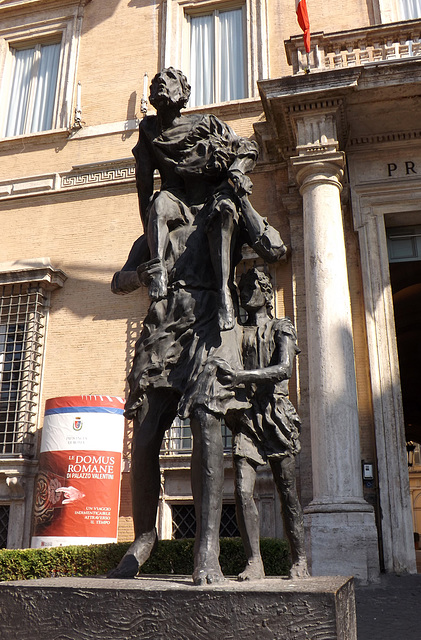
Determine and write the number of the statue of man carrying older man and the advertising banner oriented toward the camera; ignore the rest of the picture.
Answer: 2

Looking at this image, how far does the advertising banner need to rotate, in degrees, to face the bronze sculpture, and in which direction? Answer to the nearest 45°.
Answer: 0° — it already faces it

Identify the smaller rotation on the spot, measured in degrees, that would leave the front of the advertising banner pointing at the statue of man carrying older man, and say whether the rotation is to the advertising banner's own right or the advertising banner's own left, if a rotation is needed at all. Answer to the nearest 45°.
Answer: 0° — it already faces it

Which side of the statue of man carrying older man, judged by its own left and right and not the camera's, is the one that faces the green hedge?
back

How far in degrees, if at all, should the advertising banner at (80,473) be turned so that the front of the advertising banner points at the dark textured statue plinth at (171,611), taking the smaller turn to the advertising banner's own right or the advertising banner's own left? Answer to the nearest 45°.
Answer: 0° — it already faces it
